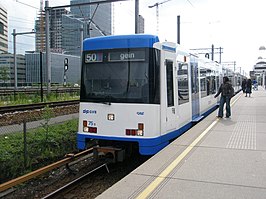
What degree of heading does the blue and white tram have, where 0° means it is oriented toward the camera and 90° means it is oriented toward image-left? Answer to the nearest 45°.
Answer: approximately 45°

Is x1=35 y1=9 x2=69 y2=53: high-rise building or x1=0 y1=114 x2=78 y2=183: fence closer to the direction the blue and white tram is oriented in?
the fence

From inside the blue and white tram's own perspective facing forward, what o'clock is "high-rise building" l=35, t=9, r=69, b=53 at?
The high-rise building is roughly at 4 o'clock from the blue and white tram.

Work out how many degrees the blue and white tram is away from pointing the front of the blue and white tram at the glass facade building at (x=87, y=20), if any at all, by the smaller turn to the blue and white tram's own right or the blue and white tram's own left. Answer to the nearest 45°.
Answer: approximately 135° to the blue and white tram's own right
